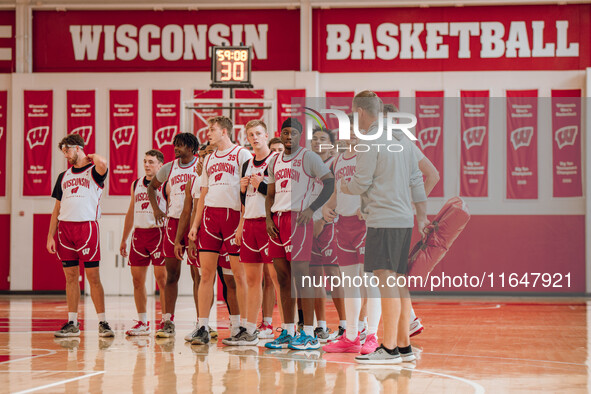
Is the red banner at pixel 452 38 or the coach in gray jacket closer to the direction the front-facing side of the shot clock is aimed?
the coach in gray jacket

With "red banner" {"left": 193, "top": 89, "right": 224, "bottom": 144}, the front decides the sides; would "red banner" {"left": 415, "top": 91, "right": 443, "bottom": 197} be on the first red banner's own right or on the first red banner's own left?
on the first red banner's own left

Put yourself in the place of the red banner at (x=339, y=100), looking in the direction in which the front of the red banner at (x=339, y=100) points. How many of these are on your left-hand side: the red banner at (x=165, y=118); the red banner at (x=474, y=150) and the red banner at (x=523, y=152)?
2

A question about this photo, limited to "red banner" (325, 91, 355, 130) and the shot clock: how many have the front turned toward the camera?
2

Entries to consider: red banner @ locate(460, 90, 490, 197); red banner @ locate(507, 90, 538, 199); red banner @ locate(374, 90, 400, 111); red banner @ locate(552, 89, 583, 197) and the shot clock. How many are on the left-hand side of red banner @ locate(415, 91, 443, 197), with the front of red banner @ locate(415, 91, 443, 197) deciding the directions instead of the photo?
3

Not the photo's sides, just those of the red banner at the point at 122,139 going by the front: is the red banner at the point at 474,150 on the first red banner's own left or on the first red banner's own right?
on the first red banner's own left

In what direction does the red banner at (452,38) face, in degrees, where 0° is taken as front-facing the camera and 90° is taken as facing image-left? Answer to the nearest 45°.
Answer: approximately 0°

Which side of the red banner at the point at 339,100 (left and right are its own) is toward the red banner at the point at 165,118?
right

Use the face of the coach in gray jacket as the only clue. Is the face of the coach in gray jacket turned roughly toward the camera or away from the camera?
away from the camera

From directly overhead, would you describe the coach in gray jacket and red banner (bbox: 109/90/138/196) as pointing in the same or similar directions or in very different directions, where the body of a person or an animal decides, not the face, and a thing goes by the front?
very different directions
